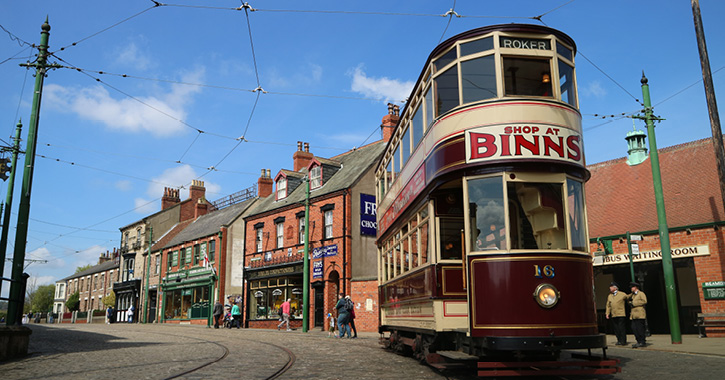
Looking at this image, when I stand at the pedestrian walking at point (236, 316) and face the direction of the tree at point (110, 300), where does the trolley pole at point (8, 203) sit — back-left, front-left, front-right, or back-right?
back-left

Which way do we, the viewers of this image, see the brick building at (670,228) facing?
facing the viewer

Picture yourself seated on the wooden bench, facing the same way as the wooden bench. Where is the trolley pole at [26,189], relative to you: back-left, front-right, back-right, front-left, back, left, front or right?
front-right

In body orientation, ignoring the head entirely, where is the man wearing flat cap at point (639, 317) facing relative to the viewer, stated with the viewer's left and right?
facing the viewer and to the left of the viewer

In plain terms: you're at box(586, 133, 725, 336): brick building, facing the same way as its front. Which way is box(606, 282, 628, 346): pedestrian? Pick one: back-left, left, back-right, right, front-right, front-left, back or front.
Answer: front

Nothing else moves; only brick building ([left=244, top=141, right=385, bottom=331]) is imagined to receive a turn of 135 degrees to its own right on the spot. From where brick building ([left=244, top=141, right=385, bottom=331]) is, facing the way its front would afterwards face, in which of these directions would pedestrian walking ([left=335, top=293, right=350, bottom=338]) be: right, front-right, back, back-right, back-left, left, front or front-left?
back
